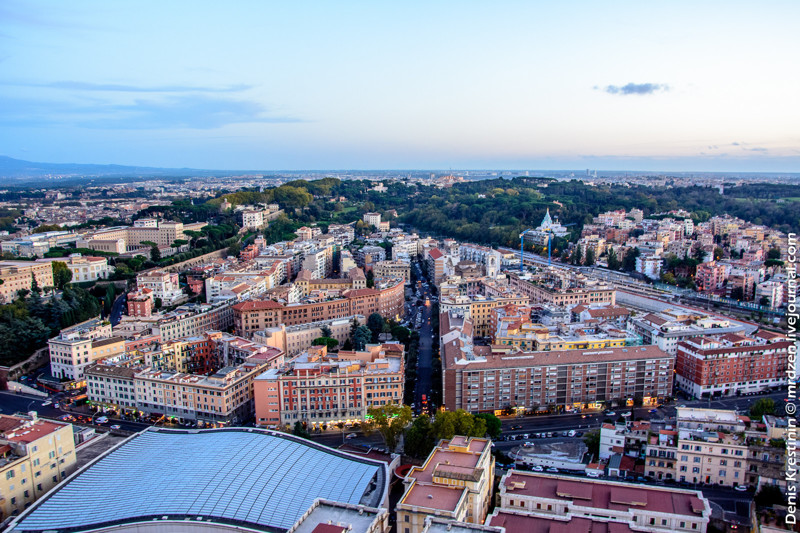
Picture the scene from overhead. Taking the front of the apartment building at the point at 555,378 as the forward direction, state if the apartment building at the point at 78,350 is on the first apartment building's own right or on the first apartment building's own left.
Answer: on the first apartment building's own right

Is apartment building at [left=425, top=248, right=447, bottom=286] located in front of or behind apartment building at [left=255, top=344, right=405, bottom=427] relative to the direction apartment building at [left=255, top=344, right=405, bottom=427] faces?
behind

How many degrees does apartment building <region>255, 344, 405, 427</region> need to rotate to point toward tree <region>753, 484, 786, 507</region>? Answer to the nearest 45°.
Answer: approximately 45° to its left

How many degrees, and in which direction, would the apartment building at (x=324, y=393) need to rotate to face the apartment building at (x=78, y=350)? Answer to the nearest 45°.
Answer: approximately 135° to its right

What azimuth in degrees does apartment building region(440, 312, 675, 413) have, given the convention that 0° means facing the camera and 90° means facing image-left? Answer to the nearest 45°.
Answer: approximately 0°

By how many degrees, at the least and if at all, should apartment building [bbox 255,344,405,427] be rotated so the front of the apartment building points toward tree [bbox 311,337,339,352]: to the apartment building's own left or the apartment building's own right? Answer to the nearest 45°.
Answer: approximately 180°

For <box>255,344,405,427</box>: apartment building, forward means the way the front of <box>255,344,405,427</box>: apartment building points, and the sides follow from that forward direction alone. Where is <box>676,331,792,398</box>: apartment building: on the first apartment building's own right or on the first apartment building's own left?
on the first apartment building's own left

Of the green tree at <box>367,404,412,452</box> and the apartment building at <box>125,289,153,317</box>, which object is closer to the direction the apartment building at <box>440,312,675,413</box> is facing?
the green tree

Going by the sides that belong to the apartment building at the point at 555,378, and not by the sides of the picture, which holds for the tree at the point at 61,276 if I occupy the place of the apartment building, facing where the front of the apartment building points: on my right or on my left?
on my right

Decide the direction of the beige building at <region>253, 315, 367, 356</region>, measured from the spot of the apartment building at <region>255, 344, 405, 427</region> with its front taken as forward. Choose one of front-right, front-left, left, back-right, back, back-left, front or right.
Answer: back

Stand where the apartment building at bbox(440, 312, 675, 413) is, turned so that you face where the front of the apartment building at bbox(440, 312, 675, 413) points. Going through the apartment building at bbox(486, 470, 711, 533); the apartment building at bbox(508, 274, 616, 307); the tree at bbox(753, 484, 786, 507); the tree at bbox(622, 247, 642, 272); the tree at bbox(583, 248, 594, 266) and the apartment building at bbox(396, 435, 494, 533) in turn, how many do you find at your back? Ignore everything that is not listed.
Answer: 3

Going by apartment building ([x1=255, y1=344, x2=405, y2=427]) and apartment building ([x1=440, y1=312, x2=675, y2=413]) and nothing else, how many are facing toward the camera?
2

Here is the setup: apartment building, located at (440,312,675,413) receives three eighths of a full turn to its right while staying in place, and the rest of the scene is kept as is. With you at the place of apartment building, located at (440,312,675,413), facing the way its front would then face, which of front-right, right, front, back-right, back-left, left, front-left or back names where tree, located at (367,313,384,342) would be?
front
